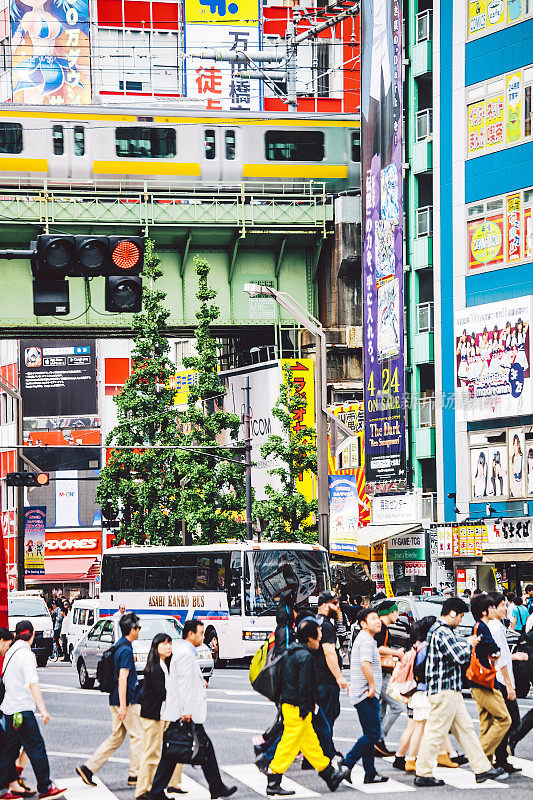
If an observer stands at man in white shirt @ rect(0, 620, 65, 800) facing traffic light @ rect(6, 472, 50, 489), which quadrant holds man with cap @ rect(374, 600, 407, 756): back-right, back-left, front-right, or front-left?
front-right

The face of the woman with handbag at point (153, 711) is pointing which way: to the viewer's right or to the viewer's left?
to the viewer's right

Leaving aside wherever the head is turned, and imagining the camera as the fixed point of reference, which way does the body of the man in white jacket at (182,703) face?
to the viewer's right

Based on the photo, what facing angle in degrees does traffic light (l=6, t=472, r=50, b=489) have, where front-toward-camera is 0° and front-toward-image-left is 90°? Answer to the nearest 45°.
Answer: approximately 0°

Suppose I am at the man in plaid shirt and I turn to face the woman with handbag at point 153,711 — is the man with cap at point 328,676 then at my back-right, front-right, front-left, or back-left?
front-right

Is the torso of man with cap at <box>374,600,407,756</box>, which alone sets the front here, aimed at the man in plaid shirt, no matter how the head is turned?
no

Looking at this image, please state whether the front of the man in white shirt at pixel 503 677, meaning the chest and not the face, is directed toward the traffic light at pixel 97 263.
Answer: no

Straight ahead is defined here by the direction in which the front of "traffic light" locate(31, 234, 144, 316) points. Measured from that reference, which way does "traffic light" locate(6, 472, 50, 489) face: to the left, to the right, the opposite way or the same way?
the same way

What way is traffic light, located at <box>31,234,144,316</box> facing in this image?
toward the camera

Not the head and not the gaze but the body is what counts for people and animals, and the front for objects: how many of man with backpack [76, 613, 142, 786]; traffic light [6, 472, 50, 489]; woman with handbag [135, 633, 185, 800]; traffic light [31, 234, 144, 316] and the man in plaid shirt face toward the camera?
2

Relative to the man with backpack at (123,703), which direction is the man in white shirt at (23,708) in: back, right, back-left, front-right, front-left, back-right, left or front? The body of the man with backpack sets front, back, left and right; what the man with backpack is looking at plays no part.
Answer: back-right

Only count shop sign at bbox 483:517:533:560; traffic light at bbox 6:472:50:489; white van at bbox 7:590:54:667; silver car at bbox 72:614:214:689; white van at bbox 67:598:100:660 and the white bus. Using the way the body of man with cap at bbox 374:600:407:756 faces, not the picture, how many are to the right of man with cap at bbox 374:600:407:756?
0
